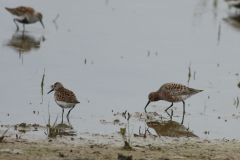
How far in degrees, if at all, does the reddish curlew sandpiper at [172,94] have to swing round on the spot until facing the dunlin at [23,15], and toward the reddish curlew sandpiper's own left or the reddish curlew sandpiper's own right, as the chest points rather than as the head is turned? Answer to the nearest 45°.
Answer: approximately 45° to the reddish curlew sandpiper's own right

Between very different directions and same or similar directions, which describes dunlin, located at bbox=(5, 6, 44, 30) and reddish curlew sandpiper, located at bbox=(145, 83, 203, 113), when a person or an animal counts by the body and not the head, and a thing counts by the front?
very different directions

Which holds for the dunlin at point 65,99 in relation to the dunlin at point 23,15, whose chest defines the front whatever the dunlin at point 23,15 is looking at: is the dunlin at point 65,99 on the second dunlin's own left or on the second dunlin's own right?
on the second dunlin's own right

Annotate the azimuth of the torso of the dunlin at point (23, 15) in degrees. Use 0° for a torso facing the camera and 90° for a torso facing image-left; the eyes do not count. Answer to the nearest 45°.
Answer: approximately 270°

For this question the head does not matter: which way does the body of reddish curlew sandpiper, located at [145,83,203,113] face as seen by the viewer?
to the viewer's left

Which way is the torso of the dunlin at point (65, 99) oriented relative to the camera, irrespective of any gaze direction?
to the viewer's left

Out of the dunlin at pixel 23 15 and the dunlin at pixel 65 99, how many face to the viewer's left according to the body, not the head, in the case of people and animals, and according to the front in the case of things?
1

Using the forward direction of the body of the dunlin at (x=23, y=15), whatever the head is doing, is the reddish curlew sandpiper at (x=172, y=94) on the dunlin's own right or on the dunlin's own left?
on the dunlin's own right

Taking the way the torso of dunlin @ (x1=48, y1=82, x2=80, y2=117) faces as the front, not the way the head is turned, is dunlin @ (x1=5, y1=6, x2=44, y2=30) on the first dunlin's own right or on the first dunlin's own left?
on the first dunlin's own right

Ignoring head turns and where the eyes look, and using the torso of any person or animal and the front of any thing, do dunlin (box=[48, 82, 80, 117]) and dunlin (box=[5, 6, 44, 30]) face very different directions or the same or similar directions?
very different directions

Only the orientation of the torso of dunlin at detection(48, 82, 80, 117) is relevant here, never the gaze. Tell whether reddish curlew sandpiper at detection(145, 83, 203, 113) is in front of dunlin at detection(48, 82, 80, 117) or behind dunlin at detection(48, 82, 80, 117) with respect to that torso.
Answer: behind
